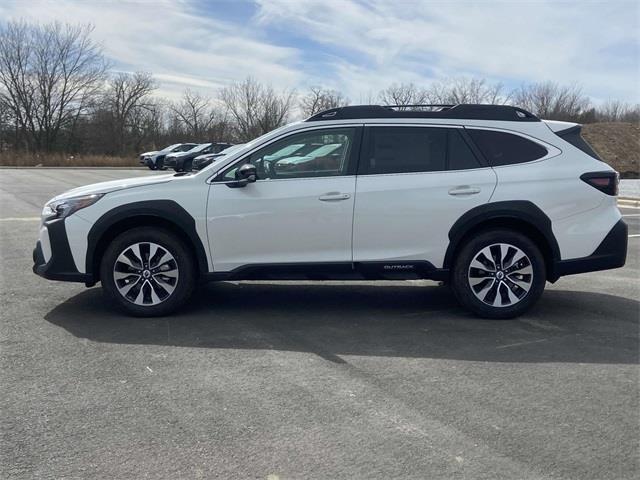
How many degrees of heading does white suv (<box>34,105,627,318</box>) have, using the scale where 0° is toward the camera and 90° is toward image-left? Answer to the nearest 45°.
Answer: approximately 90°

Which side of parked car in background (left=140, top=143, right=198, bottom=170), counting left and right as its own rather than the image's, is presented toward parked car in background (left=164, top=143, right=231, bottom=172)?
left

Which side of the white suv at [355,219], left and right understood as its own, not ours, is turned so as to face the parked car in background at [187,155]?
right

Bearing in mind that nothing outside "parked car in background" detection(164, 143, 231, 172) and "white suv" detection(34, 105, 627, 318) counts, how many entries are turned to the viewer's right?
0

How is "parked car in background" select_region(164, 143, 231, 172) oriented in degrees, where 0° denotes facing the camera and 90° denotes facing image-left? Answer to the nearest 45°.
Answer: approximately 45°

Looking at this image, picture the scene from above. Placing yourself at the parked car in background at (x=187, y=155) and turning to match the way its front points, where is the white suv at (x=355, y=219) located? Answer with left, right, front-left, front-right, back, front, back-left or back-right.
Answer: front-left
